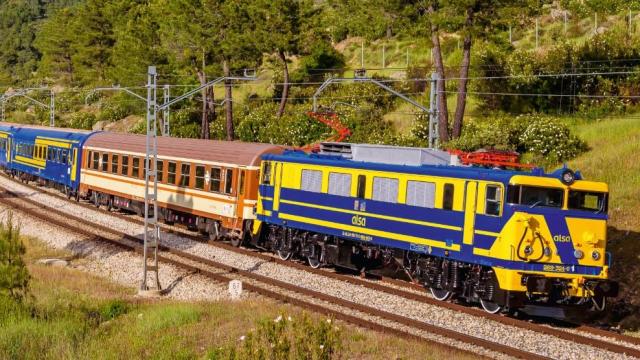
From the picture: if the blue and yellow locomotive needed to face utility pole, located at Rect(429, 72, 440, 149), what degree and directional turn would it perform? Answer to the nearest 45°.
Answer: approximately 135° to its left

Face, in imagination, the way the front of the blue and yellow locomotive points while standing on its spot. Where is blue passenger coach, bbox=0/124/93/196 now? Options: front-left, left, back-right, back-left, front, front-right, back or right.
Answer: back

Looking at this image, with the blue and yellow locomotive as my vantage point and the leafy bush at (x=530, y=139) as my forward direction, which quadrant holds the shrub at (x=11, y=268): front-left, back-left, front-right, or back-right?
back-left

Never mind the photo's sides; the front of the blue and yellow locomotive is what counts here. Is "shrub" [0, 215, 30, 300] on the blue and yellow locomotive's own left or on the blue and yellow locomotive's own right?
on the blue and yellow locomotive's own right

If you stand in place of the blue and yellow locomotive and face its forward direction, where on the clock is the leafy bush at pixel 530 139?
The leafy bush is roughly at 8 o'clock from the blue and yellow locomotive.

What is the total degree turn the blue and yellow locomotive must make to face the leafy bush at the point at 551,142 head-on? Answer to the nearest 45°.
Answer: approximately 135° to its left

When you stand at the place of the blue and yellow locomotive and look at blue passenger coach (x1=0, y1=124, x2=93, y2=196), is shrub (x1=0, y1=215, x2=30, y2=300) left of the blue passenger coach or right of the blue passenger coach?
left

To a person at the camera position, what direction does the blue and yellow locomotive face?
facing the viewer and to the right of the viewer

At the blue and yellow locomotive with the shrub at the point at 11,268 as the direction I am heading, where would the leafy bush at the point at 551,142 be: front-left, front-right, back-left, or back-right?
back-right
